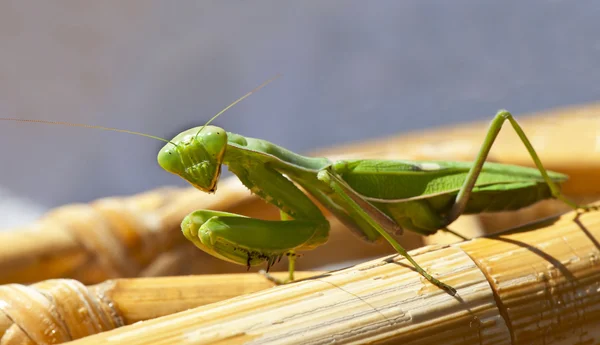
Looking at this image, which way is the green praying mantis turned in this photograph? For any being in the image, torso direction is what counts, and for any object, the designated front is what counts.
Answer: to the viewer's left
